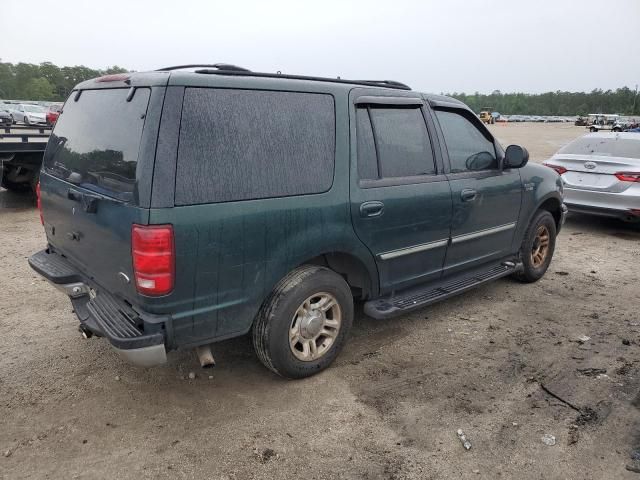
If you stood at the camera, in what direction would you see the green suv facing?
facing away from the viewer and to the right of the viewer

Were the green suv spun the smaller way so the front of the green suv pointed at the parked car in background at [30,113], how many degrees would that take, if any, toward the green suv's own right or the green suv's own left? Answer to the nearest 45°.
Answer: approximately 90° to the green suv's own left

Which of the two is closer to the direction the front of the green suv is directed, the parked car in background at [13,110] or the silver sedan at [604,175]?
the silver sedan

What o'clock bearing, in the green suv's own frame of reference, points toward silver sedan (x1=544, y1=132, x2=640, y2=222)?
The silver sedan is roughly at 12 o'clock from the green suv.

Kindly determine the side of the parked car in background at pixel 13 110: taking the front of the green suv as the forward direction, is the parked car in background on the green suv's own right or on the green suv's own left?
on the green suv's own left

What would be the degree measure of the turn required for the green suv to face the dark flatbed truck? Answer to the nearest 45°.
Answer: approximately 90° to its left

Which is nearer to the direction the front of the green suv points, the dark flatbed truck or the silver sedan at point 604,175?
the silver sedan
